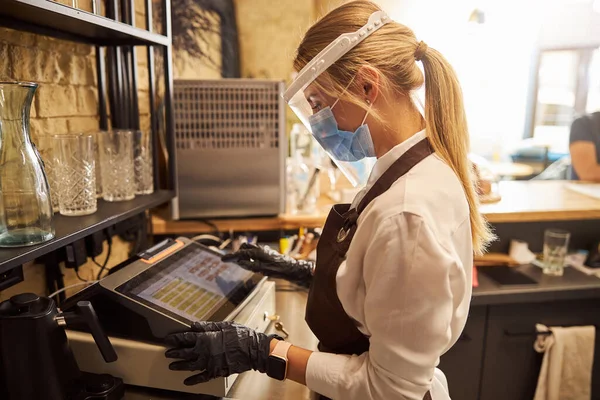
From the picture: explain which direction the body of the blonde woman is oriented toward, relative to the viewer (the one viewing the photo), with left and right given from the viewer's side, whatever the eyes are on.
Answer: facing to the left of the viewer

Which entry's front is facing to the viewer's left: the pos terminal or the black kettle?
the black kettle

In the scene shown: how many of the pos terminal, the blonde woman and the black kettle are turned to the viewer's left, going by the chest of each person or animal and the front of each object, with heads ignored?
2

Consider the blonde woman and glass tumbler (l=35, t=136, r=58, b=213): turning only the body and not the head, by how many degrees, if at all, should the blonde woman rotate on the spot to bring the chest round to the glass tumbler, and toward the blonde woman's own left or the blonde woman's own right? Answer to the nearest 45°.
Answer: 0° — they already face it

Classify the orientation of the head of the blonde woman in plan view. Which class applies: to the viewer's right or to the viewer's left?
to the viewer's left

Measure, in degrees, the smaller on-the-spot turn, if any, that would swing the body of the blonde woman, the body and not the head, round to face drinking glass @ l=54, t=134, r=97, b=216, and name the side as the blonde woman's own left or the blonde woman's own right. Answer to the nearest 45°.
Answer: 0° — they already face it

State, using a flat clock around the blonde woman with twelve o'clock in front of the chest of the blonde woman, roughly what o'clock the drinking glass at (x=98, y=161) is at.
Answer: The drinking glass is roughly at 1 o'clock from the blonde woman.

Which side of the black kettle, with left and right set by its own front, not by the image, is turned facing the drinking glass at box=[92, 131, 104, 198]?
right

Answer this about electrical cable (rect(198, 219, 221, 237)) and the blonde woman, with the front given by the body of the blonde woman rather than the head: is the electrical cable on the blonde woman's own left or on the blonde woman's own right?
on the blonde woman's own right

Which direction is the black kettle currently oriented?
to the viewer's left
